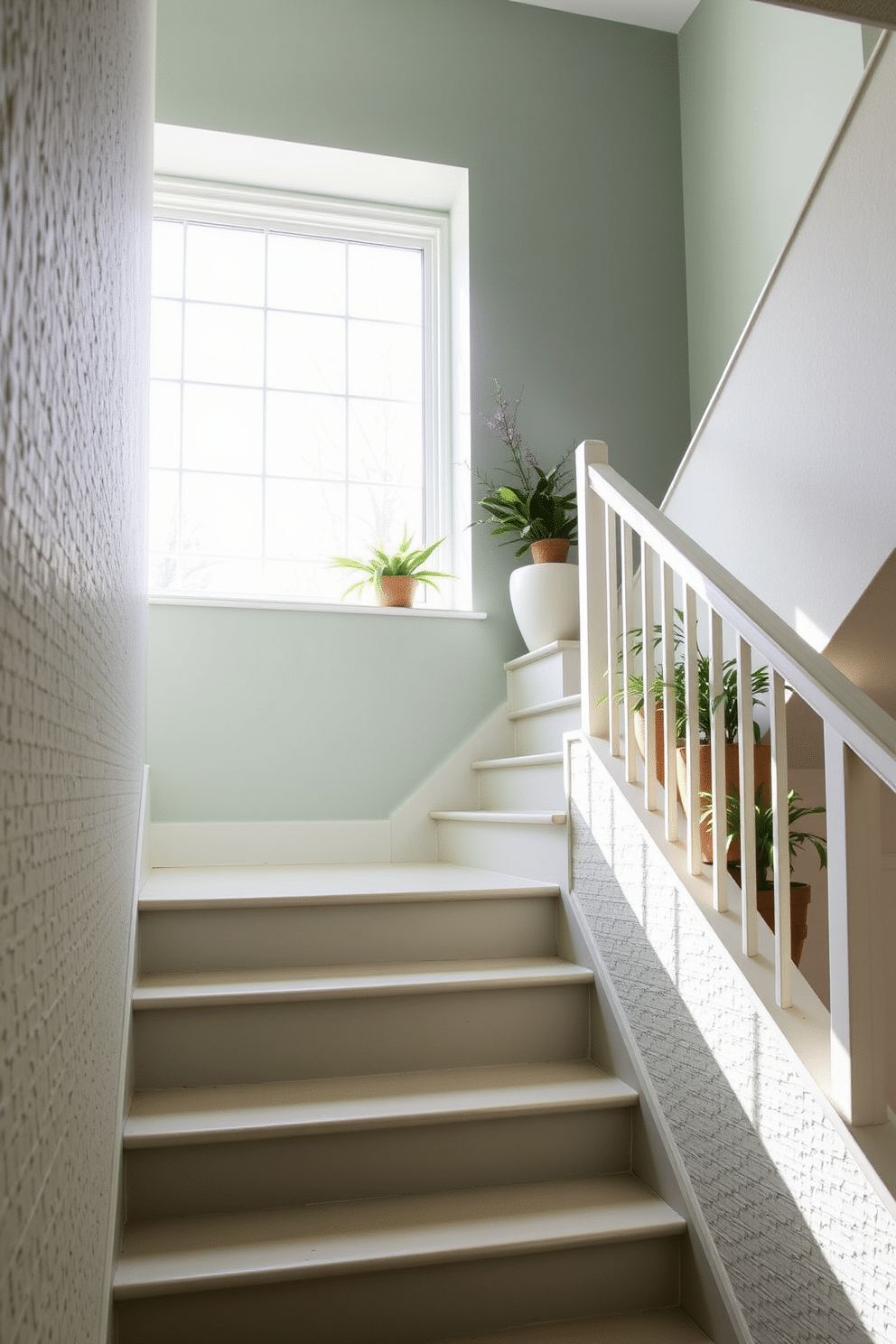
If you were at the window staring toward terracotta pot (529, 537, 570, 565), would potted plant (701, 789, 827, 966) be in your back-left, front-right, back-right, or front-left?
front-right

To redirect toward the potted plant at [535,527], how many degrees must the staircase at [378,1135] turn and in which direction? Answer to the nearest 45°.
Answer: approximately 180°

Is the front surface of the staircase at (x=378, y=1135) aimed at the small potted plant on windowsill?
no

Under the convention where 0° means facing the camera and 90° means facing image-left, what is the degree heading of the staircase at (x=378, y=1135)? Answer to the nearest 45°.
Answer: approximately 0°

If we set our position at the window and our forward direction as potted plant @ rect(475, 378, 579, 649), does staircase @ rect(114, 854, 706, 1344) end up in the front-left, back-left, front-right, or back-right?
front-right

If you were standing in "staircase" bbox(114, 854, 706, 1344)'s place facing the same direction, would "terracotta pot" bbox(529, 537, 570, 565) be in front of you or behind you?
behind

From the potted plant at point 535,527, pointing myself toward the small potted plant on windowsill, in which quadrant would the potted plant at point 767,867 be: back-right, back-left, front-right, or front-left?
back-left

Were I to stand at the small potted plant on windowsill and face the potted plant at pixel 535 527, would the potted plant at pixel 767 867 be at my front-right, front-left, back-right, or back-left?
front-right
